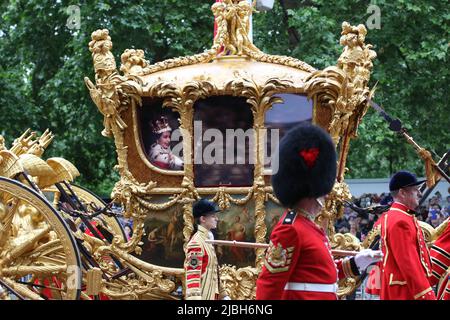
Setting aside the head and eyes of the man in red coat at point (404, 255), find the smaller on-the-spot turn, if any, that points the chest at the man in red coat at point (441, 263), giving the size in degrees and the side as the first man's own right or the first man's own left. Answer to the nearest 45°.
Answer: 0° — they already face them

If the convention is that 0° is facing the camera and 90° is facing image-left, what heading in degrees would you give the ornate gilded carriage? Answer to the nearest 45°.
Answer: approximately 270°

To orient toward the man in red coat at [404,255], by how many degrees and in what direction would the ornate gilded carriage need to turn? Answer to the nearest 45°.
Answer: approximately 45° to its right

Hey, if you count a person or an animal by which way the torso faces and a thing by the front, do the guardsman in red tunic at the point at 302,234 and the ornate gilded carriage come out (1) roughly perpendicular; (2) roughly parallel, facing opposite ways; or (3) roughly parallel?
roughly parallel

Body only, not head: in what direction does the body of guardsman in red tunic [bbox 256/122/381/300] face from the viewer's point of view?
to the viewer's right
